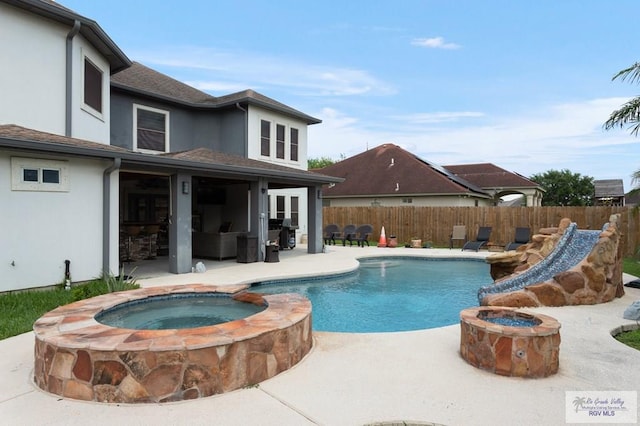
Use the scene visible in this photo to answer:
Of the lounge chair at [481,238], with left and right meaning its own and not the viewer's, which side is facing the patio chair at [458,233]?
right

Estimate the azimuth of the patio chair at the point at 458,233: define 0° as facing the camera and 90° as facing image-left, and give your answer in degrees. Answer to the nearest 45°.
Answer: approximately 45°

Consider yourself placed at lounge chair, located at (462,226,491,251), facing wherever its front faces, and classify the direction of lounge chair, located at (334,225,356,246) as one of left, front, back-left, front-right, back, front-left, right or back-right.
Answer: front-right

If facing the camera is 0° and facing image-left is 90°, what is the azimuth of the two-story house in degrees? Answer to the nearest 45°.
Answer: approximately 135°
